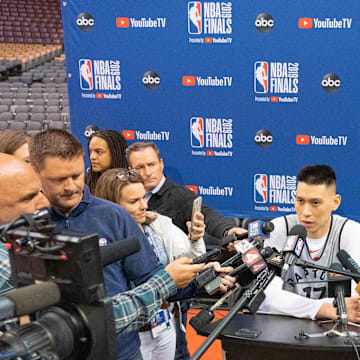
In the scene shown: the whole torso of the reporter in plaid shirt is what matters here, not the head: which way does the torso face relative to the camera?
to the viewer's right

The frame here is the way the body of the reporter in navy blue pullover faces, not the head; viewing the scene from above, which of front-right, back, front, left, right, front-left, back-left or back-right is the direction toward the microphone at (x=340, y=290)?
front-left

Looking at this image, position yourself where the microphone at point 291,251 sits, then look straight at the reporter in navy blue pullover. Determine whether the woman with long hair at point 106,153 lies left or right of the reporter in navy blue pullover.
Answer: right

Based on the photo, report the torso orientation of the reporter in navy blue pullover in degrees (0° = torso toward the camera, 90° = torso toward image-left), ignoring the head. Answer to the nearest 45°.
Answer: approximately 315°
